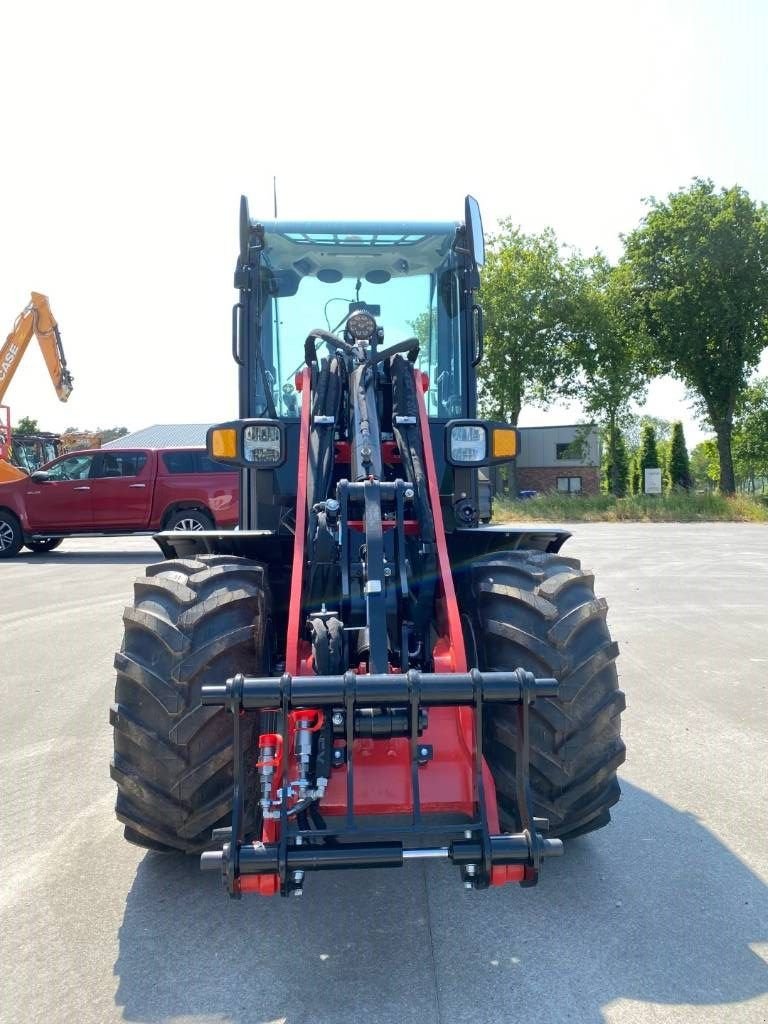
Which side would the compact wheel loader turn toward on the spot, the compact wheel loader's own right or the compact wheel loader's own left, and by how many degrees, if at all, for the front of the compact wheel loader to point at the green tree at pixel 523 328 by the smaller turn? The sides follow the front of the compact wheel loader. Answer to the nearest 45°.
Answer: approximately 180°

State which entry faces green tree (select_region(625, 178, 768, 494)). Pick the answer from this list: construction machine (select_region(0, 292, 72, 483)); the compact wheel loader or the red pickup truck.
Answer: the construction machine

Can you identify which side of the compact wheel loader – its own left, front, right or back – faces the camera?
front

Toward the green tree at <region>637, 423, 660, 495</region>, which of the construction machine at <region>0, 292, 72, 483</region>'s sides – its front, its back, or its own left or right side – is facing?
front

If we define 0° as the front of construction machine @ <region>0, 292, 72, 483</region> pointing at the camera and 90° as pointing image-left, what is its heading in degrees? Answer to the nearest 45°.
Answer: approximately 270°

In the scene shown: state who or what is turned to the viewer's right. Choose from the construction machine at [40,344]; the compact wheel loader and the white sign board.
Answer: the construction machine

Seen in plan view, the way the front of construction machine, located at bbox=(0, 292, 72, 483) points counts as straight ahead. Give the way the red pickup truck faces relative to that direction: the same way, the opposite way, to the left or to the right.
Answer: the opposite way

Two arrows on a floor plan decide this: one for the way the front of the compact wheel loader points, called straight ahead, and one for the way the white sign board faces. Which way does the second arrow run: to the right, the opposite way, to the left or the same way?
the same way

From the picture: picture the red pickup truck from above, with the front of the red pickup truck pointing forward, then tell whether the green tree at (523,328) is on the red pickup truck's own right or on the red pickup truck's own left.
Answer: on the red pickup truck's own right

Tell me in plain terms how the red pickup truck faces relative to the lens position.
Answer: facing to the left of the viewer

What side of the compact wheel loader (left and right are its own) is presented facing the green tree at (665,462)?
back

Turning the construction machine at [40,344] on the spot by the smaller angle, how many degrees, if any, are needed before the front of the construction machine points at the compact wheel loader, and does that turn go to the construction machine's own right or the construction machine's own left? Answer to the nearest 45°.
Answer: approximately 90° to the construction machine's own right

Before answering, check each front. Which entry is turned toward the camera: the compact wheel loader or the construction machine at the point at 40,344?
the compact wheel loader

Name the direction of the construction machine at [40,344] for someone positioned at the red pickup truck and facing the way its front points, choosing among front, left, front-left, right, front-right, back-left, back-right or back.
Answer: right

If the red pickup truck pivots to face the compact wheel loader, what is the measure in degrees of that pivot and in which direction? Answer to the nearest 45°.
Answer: approximately 90° to its left

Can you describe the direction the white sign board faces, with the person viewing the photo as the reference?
facing the viewer

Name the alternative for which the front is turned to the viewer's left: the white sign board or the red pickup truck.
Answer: the red pickup truck

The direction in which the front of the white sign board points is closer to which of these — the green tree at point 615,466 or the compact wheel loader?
the compact wheel loader
